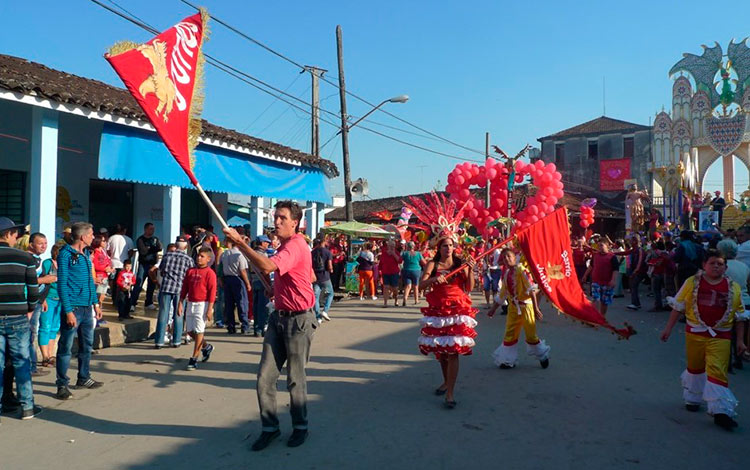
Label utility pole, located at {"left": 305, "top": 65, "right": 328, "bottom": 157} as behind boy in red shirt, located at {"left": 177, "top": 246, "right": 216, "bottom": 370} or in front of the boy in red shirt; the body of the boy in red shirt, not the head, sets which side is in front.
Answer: behind

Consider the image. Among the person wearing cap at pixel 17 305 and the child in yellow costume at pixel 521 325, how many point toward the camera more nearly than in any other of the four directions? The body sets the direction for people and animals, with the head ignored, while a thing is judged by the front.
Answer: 1

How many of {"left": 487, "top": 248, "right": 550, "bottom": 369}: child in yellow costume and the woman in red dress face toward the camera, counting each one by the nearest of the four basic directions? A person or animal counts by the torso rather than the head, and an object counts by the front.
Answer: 2

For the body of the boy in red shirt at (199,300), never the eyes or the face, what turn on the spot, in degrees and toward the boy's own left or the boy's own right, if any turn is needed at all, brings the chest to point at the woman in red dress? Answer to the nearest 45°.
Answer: approximately 90° to the boy's own left

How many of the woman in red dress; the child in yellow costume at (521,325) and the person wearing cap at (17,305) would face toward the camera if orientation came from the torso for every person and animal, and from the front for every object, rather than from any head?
2

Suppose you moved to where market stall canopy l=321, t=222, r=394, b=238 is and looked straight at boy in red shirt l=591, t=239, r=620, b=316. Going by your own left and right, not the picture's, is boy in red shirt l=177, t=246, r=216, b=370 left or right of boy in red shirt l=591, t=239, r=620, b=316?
right

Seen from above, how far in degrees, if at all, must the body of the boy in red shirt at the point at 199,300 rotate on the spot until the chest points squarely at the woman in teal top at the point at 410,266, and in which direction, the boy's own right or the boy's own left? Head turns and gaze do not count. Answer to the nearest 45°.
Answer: approximately 180°

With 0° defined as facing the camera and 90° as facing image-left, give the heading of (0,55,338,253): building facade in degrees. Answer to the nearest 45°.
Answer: approximately 315°
